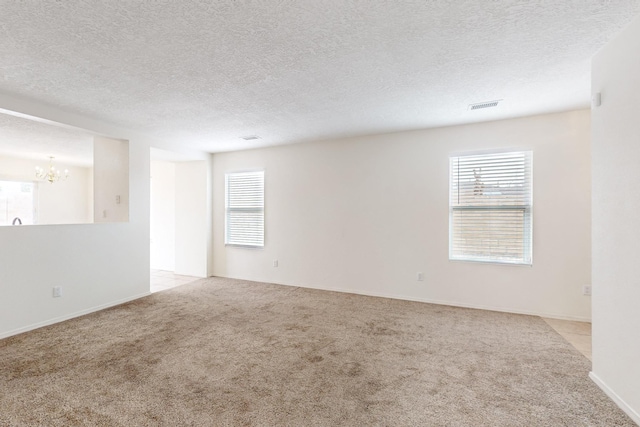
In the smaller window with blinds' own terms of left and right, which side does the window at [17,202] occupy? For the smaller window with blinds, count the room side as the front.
on its right

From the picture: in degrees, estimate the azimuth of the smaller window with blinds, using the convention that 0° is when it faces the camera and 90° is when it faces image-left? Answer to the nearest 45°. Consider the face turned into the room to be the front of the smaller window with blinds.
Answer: approximately 45°

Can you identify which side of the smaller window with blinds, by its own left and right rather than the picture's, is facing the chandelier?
right

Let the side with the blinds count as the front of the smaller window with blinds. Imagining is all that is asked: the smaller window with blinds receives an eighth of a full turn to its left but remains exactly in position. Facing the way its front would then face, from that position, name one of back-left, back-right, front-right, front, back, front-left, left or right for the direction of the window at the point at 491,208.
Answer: front-left
